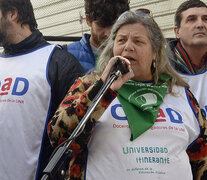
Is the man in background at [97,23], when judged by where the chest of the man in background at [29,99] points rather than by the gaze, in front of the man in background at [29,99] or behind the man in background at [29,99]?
behind

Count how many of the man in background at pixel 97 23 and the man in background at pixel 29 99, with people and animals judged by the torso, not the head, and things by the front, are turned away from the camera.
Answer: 0

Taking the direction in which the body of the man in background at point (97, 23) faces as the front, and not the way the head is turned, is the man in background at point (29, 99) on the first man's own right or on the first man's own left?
on the first man's own right

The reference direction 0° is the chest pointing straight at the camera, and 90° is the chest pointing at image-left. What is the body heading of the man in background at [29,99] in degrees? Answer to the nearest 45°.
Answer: approximately 45°

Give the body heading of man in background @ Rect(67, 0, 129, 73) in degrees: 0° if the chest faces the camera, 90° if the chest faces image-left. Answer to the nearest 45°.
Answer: approximately 315°

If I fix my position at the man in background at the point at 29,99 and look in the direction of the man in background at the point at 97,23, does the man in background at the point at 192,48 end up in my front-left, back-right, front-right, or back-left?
front-right

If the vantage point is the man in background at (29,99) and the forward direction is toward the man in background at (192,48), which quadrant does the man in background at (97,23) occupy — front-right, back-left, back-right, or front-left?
front-left

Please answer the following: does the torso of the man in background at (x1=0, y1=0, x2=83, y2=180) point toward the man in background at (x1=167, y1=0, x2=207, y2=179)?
no
